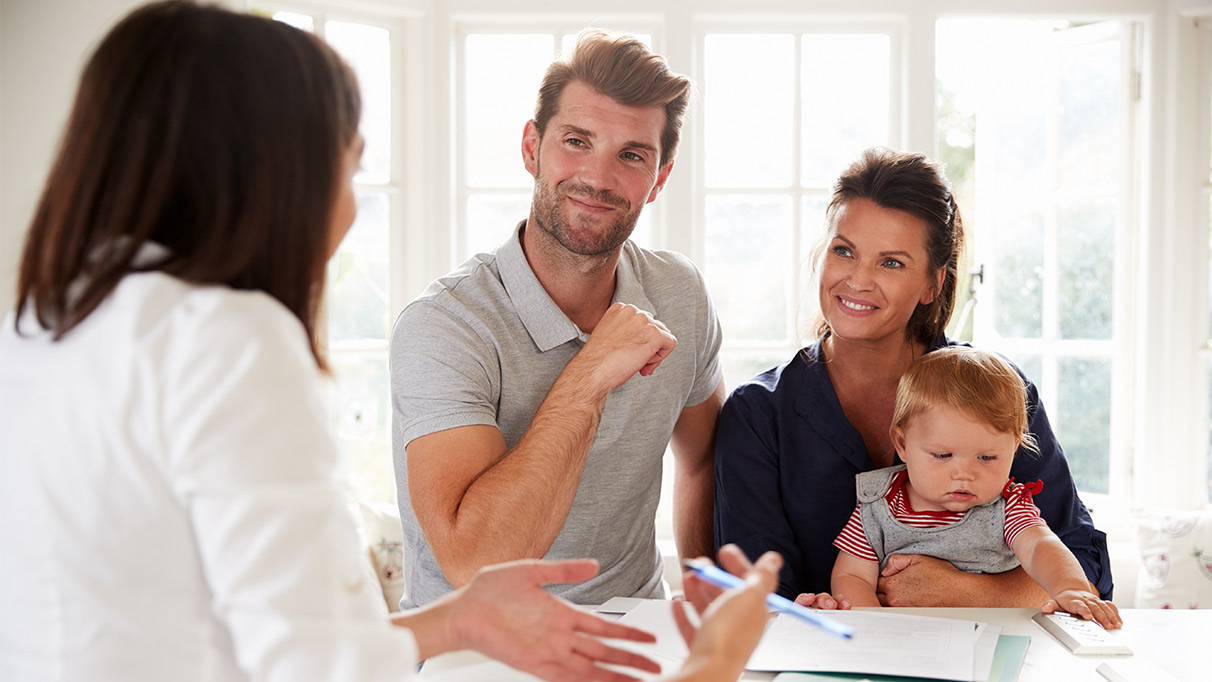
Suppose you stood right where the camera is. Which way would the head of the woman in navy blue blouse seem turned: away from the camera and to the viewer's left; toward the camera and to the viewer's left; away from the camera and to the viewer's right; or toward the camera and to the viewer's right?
toward the camera and to the viewer's left

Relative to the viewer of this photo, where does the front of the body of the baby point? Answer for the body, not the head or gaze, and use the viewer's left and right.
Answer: facing the viewer

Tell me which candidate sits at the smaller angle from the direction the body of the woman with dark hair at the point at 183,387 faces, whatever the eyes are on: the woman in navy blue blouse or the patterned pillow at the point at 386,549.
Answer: the woman in navy blue blouse

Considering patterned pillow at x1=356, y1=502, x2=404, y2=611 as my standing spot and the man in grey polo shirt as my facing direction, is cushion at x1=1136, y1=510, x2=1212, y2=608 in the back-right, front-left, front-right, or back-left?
front-left

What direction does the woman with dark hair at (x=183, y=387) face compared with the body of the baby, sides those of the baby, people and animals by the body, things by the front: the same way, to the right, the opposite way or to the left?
the opposite way

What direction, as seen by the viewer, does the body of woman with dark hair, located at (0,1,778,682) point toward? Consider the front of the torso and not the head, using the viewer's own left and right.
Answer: facing away from the viewer and to the right of the viewer

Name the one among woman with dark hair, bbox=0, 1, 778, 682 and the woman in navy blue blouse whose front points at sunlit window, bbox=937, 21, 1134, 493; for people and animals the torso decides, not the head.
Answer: the woman with dark hair

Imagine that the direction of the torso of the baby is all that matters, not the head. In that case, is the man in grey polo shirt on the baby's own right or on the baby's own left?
on the baby's own right

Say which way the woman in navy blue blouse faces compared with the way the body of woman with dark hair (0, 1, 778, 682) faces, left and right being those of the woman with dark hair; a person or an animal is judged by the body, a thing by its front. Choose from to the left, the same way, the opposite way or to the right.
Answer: the opposite way

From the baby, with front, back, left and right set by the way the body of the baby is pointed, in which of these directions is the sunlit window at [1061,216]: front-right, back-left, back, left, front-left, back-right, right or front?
back

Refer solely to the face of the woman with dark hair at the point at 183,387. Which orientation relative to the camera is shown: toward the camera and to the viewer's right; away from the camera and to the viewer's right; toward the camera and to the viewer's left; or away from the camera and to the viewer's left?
away from the camera and to the viewer's right

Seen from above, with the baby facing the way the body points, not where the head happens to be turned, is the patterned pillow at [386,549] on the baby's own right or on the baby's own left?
on the baby's own right

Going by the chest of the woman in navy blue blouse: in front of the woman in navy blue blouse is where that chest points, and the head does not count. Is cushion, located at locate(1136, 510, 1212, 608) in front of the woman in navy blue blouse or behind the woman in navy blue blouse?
behind

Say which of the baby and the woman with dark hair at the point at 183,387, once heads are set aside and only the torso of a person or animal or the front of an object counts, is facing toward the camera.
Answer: the baby

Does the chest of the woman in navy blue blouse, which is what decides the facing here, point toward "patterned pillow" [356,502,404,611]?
no

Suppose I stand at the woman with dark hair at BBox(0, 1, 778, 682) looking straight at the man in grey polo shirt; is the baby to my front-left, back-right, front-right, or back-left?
front-right
